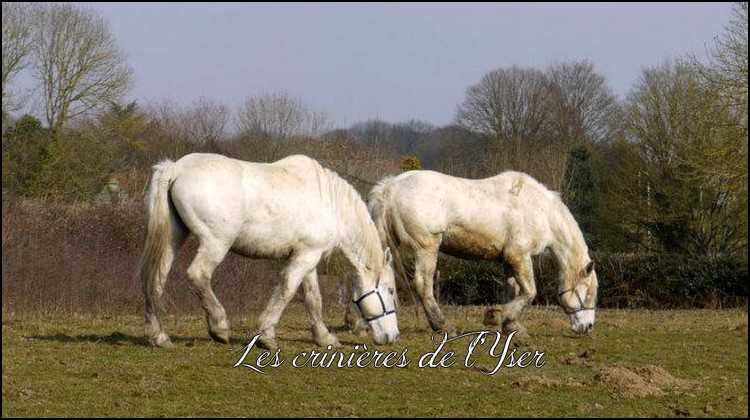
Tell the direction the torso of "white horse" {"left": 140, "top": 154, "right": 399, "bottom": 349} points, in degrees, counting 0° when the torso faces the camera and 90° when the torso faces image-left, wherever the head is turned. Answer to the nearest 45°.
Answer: approximately 270°

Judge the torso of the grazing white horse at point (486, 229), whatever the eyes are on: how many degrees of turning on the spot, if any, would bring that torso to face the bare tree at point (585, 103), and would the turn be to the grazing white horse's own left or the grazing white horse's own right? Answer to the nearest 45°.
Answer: approximately 90° to the grazing white horse's own left

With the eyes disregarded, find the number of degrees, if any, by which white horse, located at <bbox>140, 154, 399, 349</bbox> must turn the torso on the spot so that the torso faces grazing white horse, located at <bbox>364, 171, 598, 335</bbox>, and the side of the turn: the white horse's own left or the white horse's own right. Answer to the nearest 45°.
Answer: approximately 45° to the white horse's own left

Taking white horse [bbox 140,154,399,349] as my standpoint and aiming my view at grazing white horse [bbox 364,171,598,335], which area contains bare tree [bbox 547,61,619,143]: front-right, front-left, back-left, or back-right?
front-left

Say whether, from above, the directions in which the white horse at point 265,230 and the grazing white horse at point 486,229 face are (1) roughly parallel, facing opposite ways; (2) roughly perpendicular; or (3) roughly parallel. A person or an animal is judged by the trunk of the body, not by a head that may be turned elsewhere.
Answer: roughly parallel

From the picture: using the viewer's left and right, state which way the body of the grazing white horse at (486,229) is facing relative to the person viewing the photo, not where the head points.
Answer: facing to the right of the viewer

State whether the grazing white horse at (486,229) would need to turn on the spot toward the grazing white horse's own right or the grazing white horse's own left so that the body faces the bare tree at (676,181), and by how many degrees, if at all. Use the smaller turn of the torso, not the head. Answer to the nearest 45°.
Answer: approximately 90° to the grazing white horse's own left

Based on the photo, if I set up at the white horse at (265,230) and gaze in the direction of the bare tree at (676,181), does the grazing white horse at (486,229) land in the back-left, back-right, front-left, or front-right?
front-right

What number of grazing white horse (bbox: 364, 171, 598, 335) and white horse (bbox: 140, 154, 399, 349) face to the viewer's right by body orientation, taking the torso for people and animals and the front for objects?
2

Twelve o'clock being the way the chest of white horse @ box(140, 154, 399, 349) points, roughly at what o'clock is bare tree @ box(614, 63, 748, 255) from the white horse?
The bare tree is roughly at 10 o'clock from the white horse.

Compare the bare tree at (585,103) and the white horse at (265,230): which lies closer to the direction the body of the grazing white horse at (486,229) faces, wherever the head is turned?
the bare tree

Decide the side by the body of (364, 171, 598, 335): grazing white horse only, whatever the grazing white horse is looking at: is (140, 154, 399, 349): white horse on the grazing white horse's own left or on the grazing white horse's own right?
on the grazing white horse's own right
